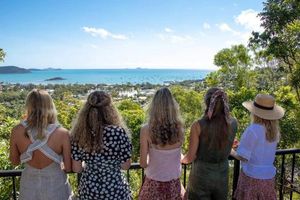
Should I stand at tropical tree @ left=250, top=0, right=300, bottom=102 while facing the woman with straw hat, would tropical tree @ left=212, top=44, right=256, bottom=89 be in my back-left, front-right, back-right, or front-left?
back-right

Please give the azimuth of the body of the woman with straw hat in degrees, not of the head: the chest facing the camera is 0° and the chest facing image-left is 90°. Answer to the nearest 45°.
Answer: approximately 135°

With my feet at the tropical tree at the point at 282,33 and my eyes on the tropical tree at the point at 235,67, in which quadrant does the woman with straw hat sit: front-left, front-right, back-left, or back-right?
back-left

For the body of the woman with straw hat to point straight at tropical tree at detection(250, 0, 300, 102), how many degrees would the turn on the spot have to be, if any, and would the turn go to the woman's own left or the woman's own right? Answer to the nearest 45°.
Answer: approximately 45° to the woman's own right

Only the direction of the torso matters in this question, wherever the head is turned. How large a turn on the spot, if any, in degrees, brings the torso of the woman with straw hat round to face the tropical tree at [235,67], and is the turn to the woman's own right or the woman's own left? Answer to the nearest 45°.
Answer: approximately 45° to the woman's own right
